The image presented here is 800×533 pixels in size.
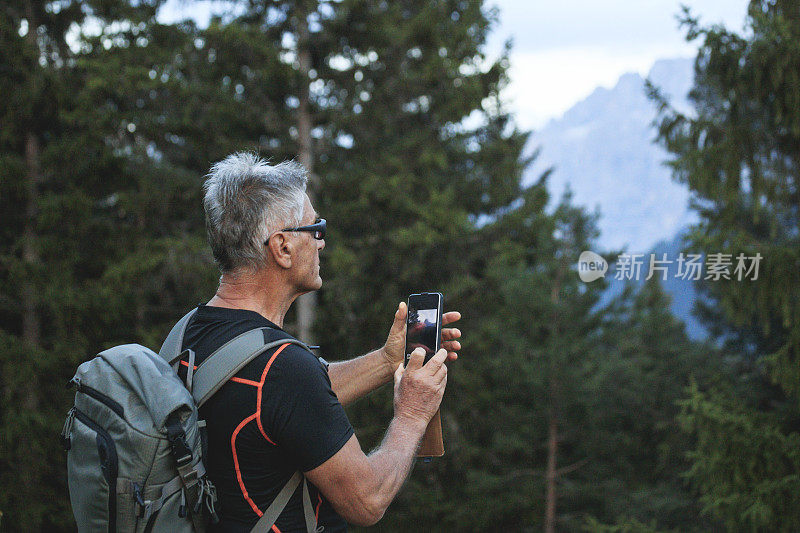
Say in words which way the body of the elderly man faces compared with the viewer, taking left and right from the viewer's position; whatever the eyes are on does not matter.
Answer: facing away from the viewer and to the right of the viewer

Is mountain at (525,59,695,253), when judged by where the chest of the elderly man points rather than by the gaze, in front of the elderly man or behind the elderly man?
in front

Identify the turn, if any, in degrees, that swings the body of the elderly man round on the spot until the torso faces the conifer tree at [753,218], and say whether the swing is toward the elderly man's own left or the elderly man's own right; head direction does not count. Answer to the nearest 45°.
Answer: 0° — they already face it

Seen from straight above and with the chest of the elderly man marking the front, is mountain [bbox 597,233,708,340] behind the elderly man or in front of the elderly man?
in front

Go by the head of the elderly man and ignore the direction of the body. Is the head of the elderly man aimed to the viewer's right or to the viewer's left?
to the viewer's right
